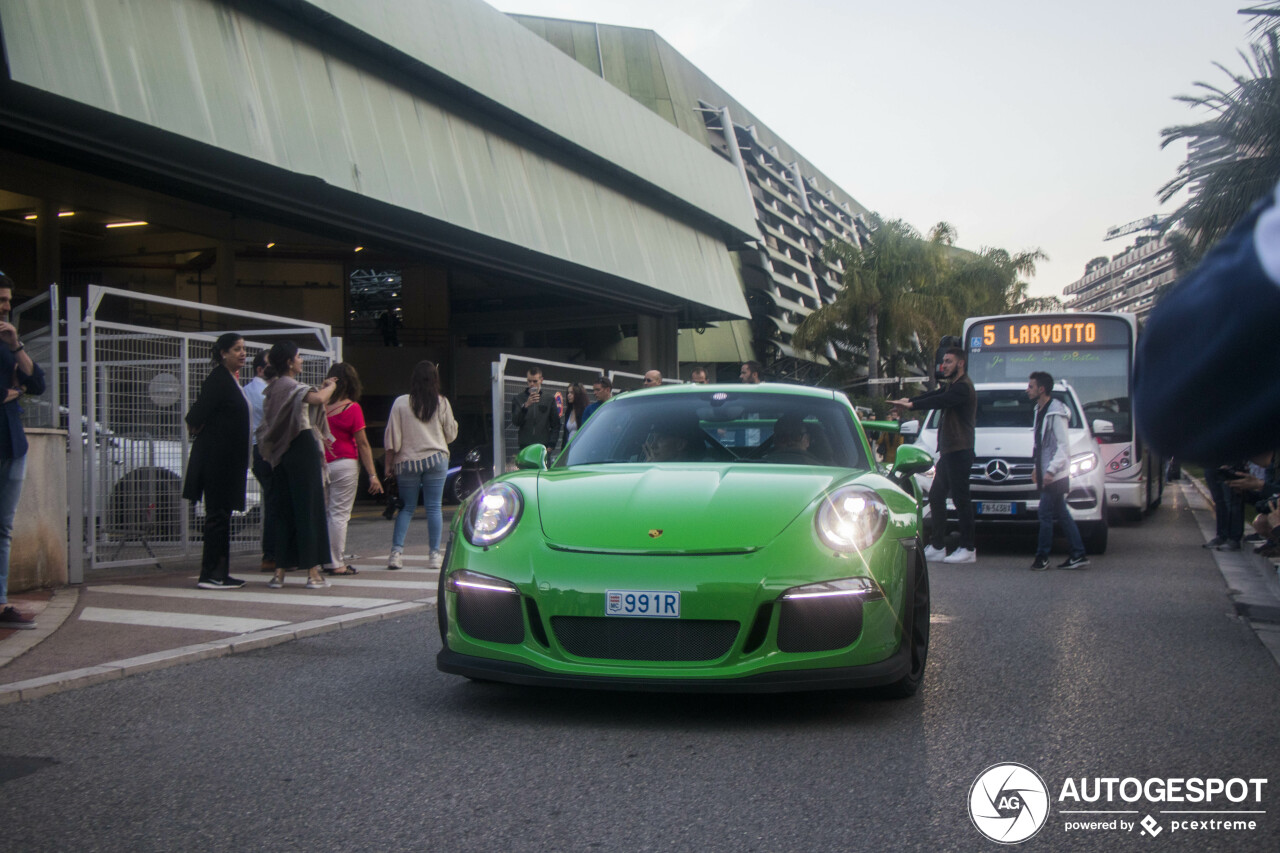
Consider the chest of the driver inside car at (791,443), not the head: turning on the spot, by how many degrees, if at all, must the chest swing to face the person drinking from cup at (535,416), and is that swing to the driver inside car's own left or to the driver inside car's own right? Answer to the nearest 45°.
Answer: approximately 180°

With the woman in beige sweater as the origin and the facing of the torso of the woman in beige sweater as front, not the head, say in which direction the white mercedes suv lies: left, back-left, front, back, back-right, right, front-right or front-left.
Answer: right

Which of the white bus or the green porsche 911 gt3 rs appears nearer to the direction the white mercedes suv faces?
the green porsche 911 gt3 rs

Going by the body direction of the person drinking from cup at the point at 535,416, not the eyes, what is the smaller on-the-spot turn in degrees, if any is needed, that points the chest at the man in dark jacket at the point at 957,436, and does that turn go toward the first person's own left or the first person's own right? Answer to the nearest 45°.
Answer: approximately 45° to the first person's own left

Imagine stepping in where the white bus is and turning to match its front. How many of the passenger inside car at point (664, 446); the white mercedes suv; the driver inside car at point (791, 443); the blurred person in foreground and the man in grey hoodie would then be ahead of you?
5

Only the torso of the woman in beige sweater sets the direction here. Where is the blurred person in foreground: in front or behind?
behind

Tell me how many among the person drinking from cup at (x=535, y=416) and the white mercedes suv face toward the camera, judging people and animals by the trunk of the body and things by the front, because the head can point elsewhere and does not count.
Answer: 2

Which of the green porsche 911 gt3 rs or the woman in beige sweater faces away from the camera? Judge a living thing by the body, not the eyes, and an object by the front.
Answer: the woman in beige sweater

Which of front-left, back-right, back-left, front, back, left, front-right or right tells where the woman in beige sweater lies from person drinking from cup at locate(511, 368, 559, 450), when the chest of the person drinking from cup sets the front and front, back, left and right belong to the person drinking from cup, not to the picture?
front

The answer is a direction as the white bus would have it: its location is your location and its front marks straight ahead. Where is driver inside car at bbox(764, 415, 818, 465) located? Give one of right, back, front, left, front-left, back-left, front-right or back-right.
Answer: front

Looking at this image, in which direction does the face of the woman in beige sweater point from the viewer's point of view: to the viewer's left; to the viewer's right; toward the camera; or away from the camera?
away from the camera
